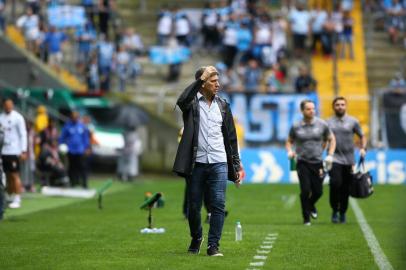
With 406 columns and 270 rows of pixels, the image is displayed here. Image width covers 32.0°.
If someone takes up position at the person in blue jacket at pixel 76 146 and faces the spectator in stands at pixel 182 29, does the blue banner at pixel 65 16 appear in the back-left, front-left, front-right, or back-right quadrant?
front-left

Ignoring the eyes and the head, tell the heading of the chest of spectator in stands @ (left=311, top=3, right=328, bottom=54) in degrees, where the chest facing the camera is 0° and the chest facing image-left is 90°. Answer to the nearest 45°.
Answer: approximately 0°

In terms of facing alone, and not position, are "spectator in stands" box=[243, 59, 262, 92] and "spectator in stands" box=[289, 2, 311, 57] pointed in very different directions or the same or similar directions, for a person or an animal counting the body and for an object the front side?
same or similar directions

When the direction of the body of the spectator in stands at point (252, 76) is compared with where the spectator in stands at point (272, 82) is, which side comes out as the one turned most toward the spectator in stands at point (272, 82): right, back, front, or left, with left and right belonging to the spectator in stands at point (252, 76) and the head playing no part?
left

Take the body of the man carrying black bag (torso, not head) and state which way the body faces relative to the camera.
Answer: toward the camera

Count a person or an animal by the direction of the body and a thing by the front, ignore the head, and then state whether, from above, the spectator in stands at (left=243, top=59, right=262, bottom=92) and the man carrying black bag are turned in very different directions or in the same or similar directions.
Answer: same or similar directions

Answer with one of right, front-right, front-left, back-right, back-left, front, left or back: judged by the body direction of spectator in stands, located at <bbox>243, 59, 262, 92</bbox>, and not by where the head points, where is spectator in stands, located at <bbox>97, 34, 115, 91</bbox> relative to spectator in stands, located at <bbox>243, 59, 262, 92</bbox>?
right

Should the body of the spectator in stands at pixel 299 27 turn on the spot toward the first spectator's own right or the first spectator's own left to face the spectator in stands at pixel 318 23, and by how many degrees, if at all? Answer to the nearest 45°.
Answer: approximately 90° to the first spectator's own left

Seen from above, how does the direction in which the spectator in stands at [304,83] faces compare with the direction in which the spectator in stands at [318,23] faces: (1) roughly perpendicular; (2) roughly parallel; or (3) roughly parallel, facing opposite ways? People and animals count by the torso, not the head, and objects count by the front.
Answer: roughly parallel

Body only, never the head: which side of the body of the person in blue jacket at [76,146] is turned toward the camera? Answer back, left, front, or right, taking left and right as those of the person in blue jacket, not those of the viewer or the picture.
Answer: front

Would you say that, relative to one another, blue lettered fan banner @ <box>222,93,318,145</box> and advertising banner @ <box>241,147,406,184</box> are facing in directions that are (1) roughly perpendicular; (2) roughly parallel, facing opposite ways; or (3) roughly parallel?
roughly parallel

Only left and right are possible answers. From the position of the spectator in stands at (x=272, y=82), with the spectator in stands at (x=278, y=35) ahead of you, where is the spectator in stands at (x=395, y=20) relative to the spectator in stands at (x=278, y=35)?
right

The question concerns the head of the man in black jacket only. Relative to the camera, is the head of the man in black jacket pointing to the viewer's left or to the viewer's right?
to the viewer's right

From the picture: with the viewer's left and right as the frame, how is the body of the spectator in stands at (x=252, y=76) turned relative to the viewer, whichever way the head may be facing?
facing the viewer

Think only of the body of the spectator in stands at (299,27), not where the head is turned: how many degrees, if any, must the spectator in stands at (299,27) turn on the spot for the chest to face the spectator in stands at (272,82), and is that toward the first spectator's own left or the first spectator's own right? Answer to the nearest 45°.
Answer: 0° — they already face them
